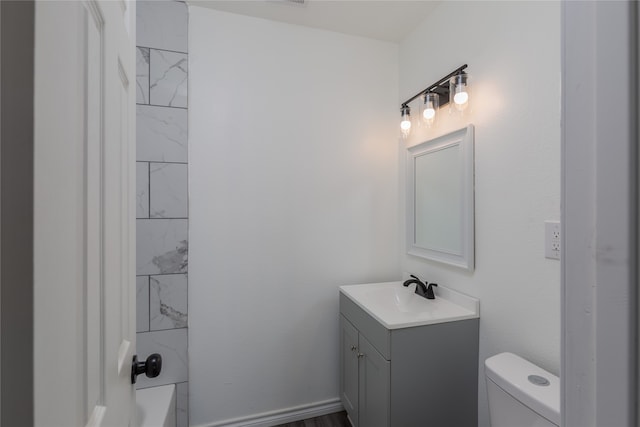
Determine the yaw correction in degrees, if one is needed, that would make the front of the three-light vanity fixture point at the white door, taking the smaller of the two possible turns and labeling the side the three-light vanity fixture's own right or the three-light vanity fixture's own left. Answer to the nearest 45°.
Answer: approximately 45° to the three-light vanity fixture's own left

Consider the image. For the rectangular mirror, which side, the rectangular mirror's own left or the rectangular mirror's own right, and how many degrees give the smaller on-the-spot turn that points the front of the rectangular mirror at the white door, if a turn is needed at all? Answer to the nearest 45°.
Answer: approximately 45° to the rectangular mirror's own left

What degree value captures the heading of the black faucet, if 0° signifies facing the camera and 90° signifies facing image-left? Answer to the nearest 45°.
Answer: approximately 45°

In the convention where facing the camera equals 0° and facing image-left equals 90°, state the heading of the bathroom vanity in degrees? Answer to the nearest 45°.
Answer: approximately 45°

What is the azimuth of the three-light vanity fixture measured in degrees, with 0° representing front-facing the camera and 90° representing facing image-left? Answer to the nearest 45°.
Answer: approximately 45°

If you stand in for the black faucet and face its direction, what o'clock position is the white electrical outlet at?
The white electrical outlet is roughly at 9 o'clock from the black faucet.
